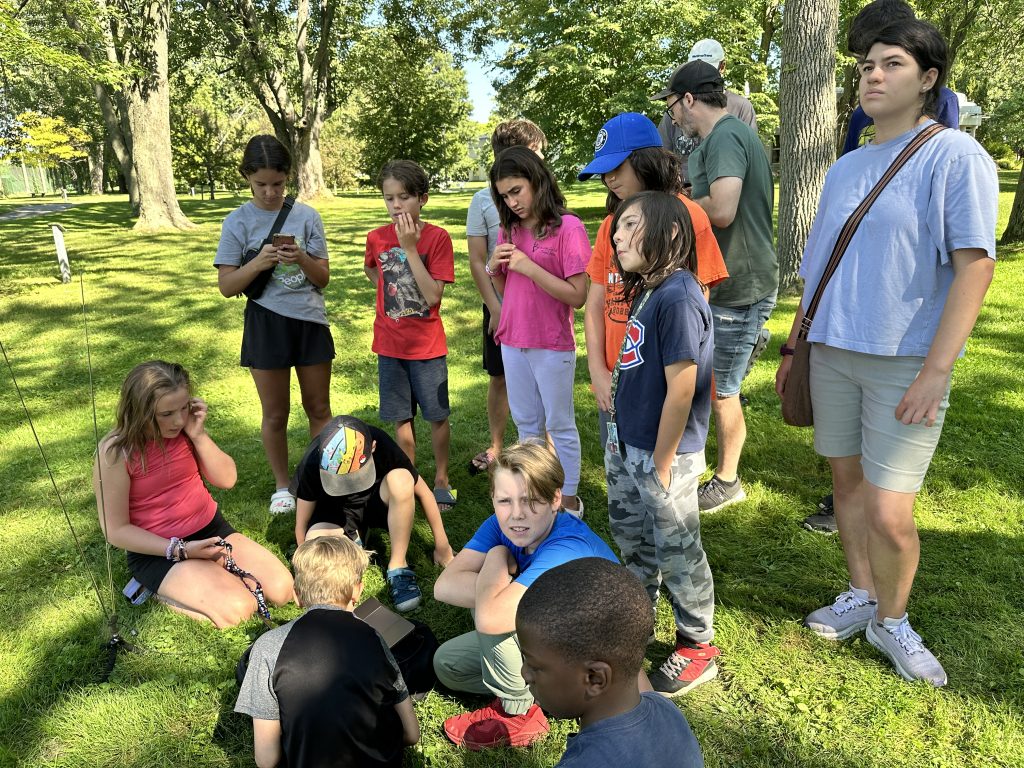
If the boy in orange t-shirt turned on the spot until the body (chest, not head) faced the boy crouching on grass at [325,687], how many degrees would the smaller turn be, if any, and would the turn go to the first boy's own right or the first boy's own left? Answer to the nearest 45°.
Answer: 0° — they already face them

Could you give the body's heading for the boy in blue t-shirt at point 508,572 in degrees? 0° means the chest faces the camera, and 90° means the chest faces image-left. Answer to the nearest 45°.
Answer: approximately 45°

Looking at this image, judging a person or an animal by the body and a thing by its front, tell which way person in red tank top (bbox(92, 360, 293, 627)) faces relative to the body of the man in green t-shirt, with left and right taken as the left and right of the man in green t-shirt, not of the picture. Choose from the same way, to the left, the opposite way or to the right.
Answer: the opposite way

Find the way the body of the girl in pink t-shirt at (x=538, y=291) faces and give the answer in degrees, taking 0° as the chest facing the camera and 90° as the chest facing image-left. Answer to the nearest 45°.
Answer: approximately 45°

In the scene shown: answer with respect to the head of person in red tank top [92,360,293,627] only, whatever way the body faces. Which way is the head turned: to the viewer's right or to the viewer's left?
to the viewer's right

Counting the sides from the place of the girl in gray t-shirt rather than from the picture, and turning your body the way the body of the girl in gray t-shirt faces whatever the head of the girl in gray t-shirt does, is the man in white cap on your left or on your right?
on your left

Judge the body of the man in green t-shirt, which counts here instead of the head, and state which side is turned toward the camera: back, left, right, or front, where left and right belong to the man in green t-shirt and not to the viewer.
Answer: left

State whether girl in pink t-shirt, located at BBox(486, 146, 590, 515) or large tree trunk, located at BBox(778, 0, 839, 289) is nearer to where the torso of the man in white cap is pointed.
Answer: the girl in pink t-shirt

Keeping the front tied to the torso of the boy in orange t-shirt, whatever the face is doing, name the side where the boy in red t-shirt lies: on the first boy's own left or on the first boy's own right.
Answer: on the first boy's own right

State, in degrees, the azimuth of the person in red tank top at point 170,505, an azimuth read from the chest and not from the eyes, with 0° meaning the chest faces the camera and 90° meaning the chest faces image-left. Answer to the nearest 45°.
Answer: approximately 315°

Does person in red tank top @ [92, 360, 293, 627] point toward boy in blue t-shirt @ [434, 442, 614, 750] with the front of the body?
yes

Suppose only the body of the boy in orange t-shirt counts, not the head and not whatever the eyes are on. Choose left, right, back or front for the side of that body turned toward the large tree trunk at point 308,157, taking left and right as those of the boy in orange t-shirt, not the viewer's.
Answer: right

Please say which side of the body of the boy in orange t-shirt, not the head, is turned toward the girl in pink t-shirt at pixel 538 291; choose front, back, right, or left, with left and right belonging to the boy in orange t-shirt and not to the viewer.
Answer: right
